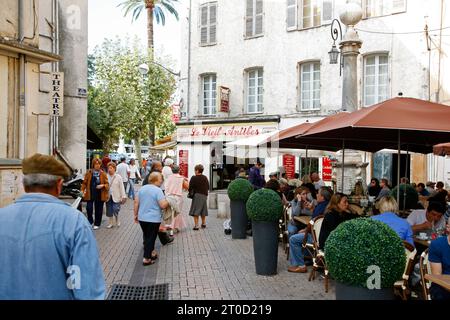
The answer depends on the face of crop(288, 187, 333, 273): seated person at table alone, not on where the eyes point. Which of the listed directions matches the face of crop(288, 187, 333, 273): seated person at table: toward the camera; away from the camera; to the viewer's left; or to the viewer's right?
to the viewer's left

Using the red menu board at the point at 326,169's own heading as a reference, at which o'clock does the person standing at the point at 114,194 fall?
The person standing is roughly at 1 o'clock from the red menu board.

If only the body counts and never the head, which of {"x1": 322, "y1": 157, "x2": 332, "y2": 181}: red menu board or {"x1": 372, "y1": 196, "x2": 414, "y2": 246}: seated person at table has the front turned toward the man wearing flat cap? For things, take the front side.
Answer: the red menu board

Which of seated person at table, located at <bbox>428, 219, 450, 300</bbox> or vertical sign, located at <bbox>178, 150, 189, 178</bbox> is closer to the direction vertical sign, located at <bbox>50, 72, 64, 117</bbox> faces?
the seated person at table

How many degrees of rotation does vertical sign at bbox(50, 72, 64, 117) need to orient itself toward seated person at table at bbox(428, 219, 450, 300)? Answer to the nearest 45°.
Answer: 0° — it already faces them

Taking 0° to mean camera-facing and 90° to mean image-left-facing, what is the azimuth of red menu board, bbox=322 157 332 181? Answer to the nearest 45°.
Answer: approximately 0°

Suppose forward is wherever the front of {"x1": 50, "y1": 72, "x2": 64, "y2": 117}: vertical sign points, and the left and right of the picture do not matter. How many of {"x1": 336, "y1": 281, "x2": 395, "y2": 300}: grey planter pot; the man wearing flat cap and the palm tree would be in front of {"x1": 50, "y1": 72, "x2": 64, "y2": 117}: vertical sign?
2

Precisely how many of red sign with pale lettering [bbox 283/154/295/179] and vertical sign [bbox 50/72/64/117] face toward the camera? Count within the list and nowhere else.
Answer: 2

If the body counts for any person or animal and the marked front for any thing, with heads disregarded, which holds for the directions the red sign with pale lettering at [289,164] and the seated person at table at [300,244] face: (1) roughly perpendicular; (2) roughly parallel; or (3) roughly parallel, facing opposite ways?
roughly perpendicular

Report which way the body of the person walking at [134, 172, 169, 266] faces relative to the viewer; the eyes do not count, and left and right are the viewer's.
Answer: facing away from the viewer and to the right of the viewer

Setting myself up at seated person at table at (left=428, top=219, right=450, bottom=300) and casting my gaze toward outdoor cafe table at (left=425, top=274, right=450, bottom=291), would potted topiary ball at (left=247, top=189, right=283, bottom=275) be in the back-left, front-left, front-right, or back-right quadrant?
back-right
